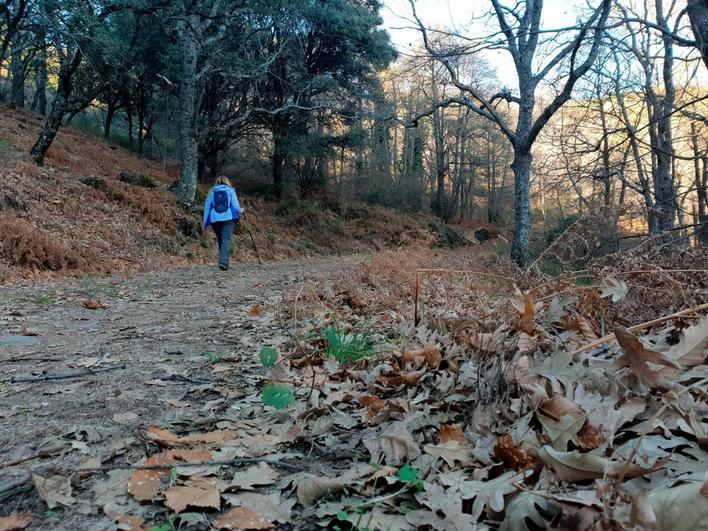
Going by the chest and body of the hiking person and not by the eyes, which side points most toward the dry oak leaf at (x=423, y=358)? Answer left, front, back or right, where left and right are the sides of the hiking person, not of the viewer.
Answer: back

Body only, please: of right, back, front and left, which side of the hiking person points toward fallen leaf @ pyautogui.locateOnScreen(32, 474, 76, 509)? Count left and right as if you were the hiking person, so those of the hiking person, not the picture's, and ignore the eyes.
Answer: back

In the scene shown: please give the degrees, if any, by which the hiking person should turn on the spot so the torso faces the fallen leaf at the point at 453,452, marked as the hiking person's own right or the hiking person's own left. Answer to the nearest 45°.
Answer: approximately 180°

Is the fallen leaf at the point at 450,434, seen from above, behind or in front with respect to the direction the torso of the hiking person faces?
behind

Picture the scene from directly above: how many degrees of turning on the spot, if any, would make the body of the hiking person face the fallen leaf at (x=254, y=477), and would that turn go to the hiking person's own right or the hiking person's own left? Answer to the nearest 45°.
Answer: approximately 180°

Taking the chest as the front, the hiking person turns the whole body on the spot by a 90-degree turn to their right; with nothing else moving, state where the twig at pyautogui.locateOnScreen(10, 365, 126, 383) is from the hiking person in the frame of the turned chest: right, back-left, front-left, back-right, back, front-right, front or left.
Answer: right

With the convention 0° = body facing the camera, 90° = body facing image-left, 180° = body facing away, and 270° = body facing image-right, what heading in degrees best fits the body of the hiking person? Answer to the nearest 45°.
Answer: approximately 180°

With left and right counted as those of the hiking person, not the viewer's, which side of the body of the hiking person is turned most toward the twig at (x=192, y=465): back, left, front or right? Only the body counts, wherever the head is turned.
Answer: back

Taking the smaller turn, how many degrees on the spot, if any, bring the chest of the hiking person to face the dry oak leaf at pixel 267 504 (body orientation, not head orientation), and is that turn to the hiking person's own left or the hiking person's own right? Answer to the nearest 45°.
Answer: approximately 180°

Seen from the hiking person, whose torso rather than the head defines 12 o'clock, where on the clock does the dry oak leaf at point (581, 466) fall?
The dry oak leaf is roughly at 6 o'clock from the hiking person.

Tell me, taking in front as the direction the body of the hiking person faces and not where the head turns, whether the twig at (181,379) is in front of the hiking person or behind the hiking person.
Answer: behind

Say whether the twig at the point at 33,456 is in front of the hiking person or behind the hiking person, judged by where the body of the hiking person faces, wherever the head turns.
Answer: behind

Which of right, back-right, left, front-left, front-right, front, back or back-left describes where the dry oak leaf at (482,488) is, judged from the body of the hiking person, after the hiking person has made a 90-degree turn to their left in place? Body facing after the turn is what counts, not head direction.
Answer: left

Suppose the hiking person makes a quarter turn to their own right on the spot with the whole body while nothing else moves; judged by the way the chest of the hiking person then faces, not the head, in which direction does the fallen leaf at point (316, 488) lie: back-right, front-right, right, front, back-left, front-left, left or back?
right

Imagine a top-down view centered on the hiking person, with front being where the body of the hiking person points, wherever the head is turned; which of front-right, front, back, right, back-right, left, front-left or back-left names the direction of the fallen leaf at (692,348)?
back
